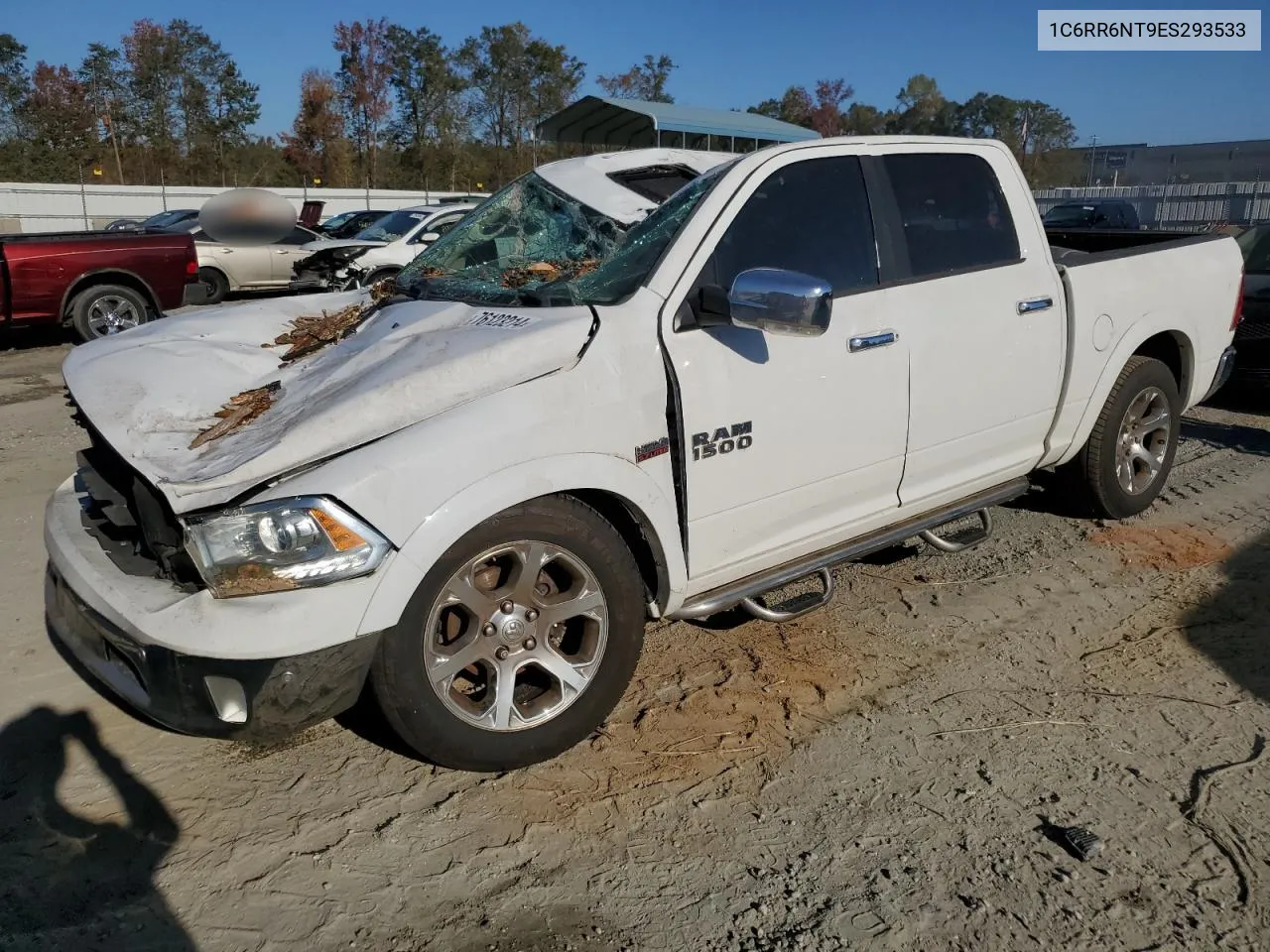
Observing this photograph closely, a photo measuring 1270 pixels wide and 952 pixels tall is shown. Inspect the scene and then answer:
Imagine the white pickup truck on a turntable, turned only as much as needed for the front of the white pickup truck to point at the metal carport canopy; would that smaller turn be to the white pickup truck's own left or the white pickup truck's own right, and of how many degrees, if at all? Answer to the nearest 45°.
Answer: approximately 135° to the white pickup truck's own right

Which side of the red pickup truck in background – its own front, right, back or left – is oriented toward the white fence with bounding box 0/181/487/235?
right

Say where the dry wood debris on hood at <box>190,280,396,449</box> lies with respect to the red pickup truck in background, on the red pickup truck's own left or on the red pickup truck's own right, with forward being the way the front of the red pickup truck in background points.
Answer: on the red pickup truck's own left

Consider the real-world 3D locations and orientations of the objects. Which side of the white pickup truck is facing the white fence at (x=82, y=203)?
right

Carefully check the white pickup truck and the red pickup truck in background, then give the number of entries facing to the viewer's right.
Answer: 0

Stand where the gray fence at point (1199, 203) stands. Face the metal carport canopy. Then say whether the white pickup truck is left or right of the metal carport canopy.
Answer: left

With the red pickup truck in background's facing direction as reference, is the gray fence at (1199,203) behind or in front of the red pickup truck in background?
behind

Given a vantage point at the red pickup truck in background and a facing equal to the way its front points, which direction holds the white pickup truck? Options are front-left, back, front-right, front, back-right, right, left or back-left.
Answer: left

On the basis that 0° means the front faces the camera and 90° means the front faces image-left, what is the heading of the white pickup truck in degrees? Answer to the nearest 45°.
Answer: approximately 45°

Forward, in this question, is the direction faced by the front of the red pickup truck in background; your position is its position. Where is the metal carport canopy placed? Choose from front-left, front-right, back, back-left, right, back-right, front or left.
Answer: back-right

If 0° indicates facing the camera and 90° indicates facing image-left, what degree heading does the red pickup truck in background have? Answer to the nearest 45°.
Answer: approximately 90°

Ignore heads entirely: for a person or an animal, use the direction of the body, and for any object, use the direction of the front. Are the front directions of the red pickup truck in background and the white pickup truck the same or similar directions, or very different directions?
same or similar directions
